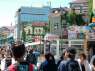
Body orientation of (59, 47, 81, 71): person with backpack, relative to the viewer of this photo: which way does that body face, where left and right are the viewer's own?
facing away from the viewer and to the left of the viewer

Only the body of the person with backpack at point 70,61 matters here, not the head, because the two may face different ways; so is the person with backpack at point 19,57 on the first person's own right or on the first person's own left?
on the first person's own left

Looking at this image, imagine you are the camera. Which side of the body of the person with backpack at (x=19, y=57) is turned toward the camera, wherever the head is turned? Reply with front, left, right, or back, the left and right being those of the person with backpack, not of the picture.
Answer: back

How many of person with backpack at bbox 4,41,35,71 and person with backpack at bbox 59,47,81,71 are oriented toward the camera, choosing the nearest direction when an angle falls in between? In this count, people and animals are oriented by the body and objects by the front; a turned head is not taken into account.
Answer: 0

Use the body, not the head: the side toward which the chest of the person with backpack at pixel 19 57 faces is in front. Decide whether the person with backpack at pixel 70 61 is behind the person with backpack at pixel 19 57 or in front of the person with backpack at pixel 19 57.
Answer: in front
